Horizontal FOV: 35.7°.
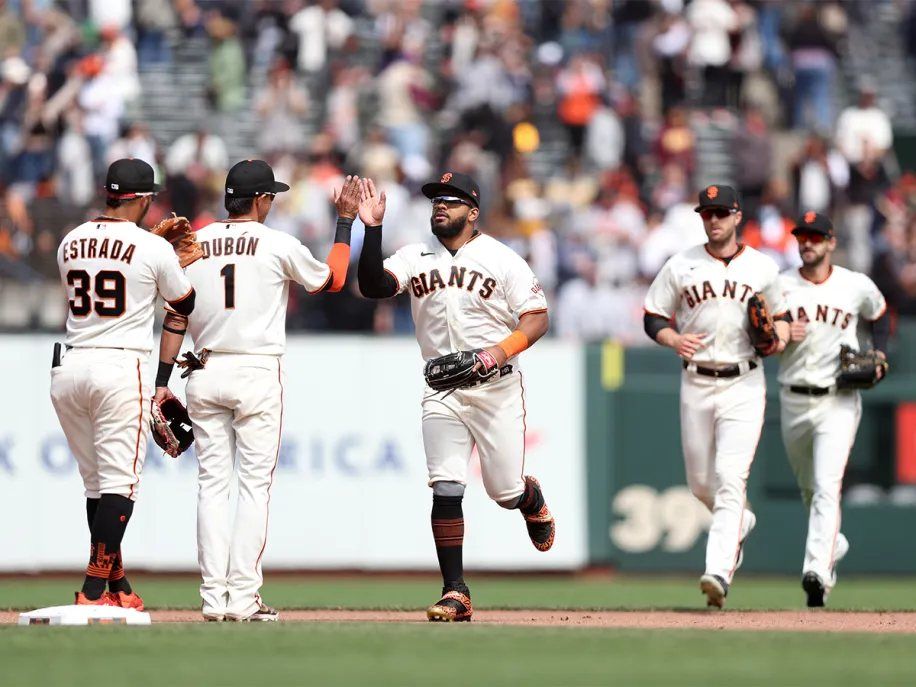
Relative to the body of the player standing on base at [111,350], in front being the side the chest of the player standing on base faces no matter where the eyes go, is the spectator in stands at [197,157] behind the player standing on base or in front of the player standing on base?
in front

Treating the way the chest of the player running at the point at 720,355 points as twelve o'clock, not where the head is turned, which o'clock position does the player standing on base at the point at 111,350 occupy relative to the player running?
The player standing on base is roughly at 2 o'clock from the player running.

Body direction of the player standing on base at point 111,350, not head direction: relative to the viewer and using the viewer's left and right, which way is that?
facing away from the viewer and to the right of the viewer

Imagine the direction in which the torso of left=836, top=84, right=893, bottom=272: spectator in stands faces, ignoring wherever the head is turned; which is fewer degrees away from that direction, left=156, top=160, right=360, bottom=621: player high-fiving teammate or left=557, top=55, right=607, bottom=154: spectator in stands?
the player high-fiving teammate

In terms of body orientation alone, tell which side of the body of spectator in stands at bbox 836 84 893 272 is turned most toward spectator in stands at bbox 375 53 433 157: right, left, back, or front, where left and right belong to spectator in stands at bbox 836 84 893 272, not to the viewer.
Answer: right

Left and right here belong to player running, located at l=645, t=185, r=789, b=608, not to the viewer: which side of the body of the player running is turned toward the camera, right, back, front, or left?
front

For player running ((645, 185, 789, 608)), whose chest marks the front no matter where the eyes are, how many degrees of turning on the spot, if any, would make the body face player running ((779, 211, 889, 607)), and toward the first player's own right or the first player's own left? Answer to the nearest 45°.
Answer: approximately 135° to the first player's own left

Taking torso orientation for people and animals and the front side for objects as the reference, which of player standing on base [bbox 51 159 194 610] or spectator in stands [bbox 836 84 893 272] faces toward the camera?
the spectator in stands

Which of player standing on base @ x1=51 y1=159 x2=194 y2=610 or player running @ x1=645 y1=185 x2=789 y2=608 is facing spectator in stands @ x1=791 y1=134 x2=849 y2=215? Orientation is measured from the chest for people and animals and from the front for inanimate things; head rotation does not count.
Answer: the player standing on base

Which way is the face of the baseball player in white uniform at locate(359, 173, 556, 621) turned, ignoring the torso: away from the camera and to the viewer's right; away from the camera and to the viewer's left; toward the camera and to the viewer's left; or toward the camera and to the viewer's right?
toward the camera and to the viewer's left

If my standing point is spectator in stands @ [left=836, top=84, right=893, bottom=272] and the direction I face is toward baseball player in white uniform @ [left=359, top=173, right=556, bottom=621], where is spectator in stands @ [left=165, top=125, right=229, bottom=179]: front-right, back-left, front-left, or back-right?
front-right

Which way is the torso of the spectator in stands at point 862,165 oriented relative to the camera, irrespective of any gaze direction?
toward the camera

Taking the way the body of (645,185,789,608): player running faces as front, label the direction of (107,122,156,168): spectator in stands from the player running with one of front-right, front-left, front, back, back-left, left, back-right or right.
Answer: back-right
